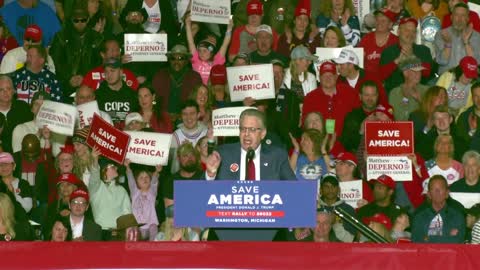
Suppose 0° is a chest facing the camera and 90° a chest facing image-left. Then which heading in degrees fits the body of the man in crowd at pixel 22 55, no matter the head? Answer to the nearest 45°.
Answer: approximately 315°

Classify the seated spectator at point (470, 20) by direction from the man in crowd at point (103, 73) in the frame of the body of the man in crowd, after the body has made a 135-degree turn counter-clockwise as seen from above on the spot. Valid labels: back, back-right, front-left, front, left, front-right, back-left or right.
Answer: front-right

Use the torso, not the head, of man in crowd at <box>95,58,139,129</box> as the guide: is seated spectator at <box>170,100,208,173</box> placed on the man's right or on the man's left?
on the man's left

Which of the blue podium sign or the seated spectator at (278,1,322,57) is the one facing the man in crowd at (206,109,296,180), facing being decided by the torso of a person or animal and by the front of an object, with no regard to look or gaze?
the seated spectator

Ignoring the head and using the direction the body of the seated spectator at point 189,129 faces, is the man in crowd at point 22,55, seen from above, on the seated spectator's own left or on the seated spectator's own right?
on the seated spectator's own right

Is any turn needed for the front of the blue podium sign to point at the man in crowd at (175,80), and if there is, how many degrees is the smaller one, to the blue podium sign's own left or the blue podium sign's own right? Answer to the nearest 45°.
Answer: approximately 180°
